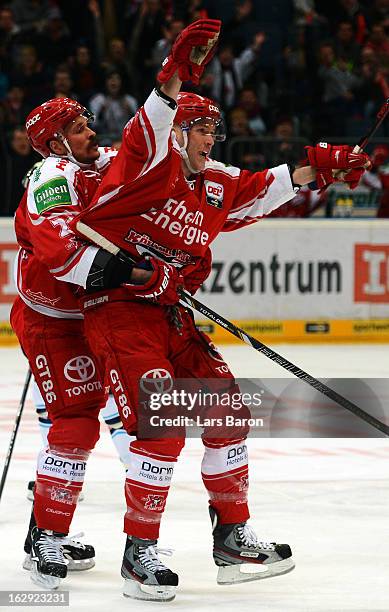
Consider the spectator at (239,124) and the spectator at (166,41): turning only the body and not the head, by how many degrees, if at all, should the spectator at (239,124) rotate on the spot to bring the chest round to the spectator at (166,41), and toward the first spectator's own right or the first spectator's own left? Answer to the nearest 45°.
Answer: approximately 135° to the first spectator's own right

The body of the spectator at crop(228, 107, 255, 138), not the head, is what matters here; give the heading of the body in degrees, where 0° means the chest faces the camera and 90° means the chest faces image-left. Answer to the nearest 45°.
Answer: approximately 0°

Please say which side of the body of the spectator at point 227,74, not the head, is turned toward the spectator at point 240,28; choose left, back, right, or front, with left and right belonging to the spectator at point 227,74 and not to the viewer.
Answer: back
